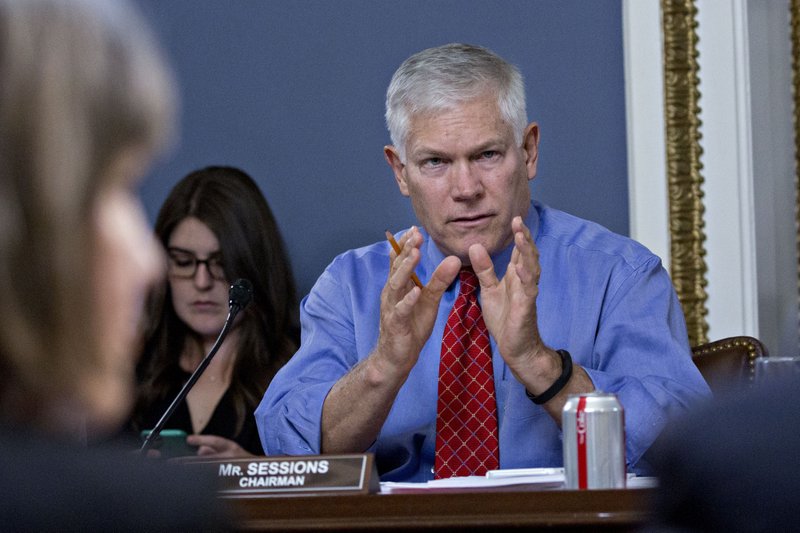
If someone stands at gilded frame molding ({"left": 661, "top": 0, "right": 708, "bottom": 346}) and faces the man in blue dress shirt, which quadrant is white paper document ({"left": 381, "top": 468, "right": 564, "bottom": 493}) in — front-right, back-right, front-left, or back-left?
front-left

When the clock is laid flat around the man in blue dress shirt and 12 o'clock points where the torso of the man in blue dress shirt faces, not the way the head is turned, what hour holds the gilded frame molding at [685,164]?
The gilded frame molding is roughly at 7 o'clock from the man in blue dress shirt.

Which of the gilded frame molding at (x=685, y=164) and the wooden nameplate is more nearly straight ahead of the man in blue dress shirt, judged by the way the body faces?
the wooden nameplate

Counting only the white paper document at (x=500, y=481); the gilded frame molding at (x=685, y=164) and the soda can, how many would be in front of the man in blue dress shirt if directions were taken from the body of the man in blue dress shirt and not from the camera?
2

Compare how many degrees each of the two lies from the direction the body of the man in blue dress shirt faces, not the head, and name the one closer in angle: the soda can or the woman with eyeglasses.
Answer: the soda can

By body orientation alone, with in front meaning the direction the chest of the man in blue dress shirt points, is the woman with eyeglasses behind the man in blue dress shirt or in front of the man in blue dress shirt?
behind

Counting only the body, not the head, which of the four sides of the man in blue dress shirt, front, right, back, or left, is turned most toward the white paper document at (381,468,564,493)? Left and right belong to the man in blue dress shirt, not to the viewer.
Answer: front

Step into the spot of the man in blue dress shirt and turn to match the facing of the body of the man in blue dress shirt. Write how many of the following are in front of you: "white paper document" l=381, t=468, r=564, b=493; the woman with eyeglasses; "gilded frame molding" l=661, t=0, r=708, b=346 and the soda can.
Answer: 2

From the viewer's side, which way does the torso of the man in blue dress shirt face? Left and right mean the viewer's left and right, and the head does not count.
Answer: facing the viewer

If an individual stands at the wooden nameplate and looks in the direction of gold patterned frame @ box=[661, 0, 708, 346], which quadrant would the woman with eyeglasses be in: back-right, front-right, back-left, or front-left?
front-left

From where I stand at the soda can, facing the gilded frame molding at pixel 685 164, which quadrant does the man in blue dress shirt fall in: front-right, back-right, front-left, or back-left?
front-left

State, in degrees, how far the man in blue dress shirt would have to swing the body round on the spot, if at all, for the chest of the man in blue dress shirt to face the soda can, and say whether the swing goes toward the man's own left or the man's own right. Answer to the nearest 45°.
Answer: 0° — they already face it

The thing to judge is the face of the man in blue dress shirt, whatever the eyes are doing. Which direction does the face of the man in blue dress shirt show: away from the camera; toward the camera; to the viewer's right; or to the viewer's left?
toward the camera

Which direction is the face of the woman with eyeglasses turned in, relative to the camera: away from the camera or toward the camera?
toward the camera

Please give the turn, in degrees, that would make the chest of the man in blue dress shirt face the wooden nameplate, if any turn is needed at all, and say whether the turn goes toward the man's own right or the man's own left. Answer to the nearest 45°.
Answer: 0° — they already face it

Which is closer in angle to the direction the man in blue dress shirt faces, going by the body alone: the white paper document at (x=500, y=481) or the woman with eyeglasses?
the white paper document
